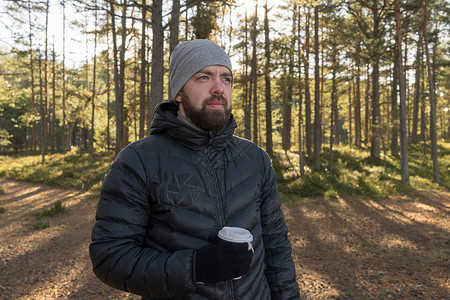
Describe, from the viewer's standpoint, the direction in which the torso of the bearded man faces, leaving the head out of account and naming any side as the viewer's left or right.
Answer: facing the viewer and to the right of the viewer

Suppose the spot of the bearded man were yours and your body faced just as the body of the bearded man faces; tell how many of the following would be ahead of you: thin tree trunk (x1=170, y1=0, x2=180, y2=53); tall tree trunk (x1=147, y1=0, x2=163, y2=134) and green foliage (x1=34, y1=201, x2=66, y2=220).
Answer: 0

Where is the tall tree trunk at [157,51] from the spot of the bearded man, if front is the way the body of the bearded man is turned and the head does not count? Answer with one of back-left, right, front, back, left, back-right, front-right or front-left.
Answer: back-left

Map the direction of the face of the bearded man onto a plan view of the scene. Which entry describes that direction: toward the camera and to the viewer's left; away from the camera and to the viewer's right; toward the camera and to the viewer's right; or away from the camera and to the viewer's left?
toward the camera and to the viewer's right

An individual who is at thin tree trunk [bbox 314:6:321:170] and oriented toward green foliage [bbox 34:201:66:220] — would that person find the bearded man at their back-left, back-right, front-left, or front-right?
front-left

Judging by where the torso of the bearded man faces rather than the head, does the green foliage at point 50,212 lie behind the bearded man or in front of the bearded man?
behind

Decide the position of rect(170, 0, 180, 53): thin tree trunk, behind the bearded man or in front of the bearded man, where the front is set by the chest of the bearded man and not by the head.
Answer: behind
